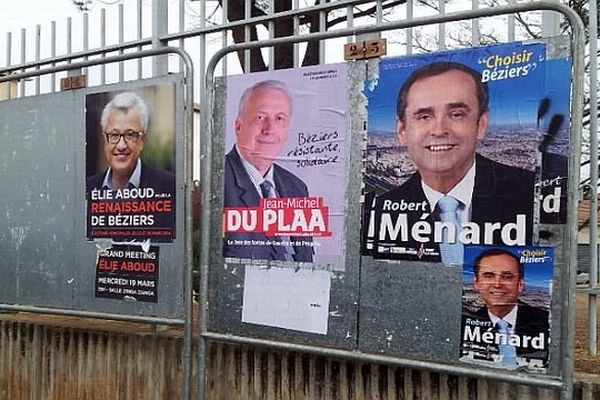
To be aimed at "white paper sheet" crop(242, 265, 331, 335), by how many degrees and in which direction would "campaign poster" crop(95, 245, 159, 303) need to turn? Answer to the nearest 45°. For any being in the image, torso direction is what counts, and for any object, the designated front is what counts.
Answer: approximately 90° to its left

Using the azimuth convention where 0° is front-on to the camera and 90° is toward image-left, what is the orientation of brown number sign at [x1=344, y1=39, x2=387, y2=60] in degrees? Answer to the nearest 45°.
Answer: approximately 0°

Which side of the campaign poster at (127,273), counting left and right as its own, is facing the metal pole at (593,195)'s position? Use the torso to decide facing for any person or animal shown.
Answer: left

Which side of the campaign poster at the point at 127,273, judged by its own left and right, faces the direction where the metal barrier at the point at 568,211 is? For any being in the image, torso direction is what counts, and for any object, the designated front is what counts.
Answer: left

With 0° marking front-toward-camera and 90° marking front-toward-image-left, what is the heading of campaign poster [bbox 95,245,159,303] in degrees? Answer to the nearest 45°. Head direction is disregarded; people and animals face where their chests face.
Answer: approximately 45°
